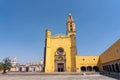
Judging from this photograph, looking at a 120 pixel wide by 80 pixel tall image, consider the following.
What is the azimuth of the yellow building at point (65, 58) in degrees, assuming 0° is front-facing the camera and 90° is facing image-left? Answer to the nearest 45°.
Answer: approximately 0°
